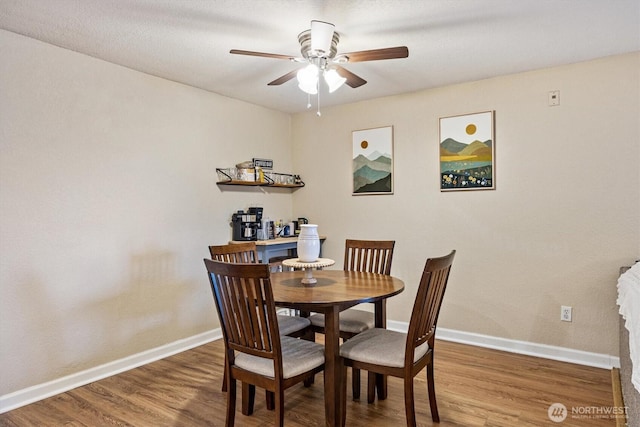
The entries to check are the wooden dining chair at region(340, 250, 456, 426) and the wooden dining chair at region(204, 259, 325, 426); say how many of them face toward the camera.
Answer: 0

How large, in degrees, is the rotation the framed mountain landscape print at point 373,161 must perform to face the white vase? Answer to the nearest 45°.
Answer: approximately 45° to its left

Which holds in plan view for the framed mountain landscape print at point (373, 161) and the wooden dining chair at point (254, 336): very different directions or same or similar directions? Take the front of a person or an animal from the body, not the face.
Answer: very different directions

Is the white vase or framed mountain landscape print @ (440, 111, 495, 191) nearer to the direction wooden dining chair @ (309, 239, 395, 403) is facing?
the white vase

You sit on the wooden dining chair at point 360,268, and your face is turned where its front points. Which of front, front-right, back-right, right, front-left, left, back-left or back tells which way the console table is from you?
right

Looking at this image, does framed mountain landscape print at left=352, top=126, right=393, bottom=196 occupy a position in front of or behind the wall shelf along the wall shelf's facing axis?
in front

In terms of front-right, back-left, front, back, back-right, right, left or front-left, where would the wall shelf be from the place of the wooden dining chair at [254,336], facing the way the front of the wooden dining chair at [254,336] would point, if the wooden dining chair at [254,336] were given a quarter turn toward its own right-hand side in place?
back-left

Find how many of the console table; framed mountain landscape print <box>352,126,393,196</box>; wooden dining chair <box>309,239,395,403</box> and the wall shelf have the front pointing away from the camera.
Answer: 0

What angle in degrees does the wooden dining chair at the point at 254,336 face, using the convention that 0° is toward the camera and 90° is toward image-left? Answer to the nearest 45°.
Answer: approximately 225°

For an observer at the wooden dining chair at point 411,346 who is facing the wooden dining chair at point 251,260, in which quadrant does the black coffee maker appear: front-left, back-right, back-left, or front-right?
front-right

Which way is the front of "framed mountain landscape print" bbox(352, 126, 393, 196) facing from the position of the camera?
facing the viewer and to the left of the viewer

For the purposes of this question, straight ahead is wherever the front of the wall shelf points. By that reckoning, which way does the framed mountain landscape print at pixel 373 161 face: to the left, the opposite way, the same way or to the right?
to the right

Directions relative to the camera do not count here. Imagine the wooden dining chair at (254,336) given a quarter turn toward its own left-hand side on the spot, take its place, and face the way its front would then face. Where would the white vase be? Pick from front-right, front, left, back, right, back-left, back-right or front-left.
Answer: right

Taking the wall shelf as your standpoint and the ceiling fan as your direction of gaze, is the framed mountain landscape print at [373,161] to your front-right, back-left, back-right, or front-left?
front-left

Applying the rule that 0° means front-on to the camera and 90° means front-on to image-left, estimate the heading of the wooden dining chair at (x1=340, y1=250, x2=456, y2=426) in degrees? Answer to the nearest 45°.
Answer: approximately 135°

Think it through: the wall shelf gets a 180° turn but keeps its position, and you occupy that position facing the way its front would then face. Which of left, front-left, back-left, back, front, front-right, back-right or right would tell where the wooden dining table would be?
back-left

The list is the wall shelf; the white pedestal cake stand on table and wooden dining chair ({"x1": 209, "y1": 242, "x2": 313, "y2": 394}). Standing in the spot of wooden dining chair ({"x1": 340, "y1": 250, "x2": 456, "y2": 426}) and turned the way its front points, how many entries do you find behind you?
0

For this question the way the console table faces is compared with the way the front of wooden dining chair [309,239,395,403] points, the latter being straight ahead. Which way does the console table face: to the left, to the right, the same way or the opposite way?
to the left

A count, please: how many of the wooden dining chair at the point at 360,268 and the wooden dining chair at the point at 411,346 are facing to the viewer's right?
0

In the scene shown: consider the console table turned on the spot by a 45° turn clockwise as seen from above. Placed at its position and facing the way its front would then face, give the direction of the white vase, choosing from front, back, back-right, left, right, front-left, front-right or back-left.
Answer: front

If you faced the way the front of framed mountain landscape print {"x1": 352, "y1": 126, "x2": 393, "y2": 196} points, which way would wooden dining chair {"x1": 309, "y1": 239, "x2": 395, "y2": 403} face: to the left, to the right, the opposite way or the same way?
the same way

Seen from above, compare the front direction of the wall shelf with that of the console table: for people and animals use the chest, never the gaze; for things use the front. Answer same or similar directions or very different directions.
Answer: same or similar directions
